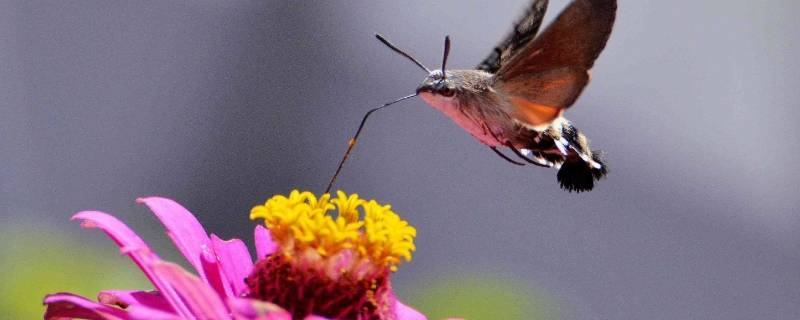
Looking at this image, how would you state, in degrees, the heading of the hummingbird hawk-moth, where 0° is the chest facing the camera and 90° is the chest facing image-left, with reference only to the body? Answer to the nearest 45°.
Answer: approximately 90°
